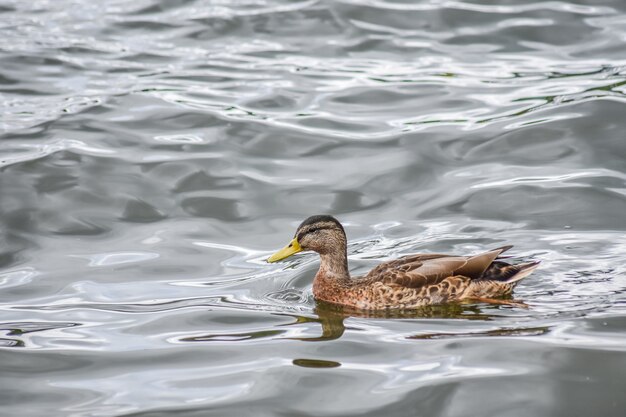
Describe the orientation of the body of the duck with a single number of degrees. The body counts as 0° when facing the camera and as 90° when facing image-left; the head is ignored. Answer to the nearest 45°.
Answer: approximately 90°
